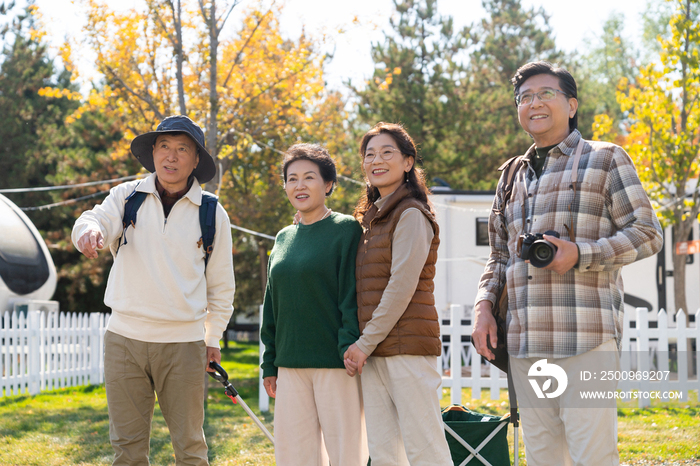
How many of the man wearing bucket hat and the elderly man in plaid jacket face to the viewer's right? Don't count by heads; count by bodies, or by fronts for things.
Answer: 0

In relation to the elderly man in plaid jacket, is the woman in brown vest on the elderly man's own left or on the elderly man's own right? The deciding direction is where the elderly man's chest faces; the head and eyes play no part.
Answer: on the elderly man's own right

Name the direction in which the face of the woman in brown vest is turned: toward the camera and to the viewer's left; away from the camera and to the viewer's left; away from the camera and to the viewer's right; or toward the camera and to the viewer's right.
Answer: toward the camera and to the viewer's left

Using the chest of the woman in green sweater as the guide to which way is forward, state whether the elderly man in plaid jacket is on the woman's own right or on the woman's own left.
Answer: on the woman's own left

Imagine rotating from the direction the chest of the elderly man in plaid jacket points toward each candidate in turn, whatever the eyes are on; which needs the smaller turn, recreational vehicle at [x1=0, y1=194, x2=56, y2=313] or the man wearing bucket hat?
the man wearing bucket hat

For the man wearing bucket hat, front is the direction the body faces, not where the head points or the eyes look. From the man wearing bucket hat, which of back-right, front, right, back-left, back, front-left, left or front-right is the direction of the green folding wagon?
left

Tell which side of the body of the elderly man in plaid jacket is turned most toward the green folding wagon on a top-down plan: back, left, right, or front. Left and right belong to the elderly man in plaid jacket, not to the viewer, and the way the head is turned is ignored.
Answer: right

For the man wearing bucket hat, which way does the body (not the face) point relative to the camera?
toward the camera

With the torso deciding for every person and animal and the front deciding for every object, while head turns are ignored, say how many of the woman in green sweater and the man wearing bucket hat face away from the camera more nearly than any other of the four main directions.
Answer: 0

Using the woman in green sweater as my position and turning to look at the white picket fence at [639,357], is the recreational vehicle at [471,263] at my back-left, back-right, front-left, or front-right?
front-left

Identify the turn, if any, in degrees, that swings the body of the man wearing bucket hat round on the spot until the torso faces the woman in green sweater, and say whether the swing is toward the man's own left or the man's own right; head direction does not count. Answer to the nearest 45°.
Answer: approximately 90° to the man's own left

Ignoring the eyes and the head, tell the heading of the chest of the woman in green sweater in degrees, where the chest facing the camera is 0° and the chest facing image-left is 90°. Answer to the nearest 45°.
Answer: approximately 45°

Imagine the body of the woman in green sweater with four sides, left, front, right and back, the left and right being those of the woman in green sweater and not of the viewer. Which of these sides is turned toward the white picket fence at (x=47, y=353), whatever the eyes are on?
right
